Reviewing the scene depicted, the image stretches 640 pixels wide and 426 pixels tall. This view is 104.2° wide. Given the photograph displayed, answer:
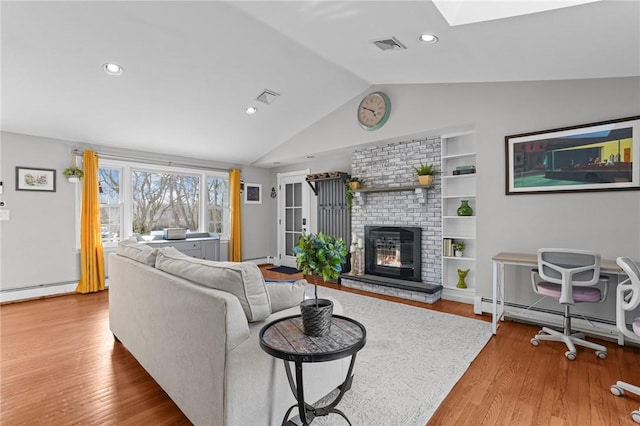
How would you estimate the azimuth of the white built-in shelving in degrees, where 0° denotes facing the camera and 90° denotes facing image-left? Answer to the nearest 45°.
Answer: approximately 45°

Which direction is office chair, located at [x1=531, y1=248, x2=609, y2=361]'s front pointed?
away from the camera

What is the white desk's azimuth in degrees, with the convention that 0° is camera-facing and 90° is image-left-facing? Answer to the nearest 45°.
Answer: approximately 0°

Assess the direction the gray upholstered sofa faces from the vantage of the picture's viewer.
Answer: facing away from the viewer and to the right of the viewer

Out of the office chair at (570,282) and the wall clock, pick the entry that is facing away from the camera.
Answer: the office chair

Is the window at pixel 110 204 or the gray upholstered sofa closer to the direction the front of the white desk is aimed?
the gray upholstered sofa
